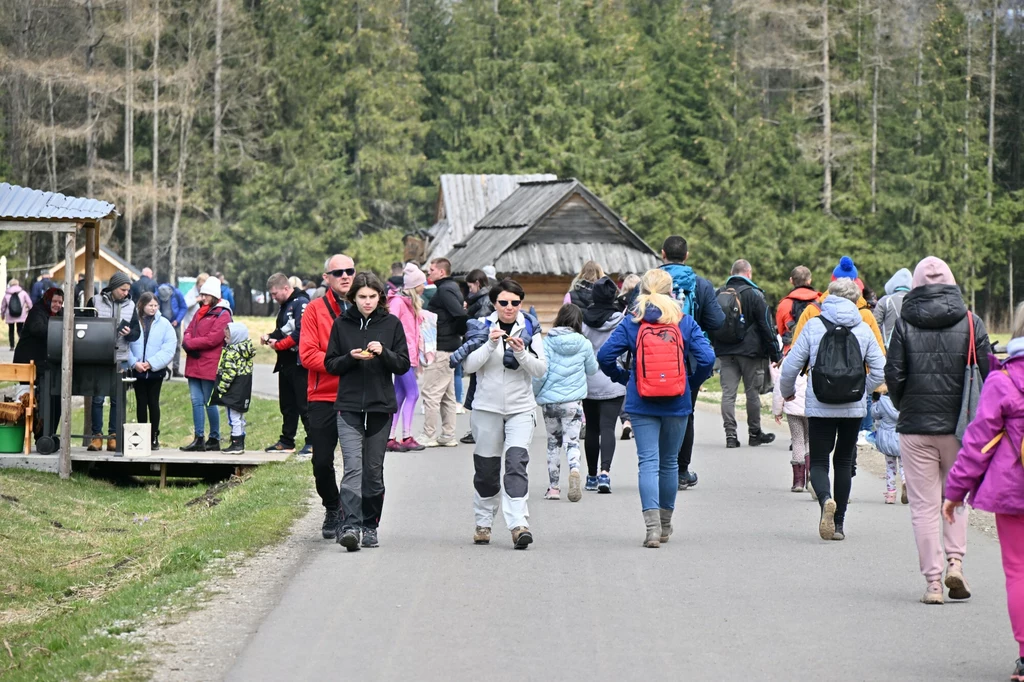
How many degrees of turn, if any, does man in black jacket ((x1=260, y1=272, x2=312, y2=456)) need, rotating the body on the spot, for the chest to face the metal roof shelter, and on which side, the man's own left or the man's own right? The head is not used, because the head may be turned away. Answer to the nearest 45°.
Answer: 0° — they already face it

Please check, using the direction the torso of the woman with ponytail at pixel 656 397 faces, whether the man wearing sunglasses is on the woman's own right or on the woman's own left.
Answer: on the woman's own left

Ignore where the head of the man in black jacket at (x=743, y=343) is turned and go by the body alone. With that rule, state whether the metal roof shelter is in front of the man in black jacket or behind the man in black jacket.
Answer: behind

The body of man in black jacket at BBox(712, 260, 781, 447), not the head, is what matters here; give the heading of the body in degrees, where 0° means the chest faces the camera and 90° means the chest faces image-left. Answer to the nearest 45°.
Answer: approximately 225°

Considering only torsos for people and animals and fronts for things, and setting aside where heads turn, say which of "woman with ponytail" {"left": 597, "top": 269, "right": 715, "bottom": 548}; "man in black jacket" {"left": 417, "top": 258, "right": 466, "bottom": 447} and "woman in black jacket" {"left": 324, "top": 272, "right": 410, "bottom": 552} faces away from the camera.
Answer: the woman with ponytail

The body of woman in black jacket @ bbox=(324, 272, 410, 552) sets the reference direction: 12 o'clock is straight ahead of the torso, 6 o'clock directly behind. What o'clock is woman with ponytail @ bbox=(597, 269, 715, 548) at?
The woman with ponytail is roughly at 9 o'clock from the woman in black jacket.

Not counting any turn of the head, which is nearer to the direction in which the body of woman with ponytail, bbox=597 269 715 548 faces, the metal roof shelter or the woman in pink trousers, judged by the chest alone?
the metal roof shelter

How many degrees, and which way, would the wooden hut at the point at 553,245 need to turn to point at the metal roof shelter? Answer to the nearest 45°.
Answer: approximately 45° to its right

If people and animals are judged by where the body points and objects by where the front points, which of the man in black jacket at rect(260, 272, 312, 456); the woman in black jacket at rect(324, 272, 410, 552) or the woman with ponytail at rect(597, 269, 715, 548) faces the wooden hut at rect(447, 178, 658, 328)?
the woman with ponytail

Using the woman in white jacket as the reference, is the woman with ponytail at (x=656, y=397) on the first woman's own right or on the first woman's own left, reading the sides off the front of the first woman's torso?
on the first woman's own left
